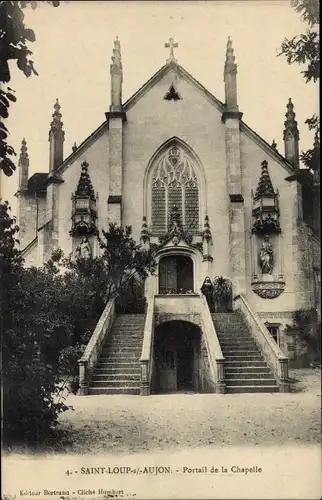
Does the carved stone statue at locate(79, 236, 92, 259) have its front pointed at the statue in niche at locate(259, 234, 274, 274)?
no

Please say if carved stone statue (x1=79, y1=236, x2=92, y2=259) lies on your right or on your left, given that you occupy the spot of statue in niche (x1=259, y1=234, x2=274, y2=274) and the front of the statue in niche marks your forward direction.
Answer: on your right

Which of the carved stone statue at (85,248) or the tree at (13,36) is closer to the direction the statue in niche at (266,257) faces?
the tree

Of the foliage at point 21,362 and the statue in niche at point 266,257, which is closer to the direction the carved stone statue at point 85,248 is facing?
the foliage

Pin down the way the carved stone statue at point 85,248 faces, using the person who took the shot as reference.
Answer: facing the viewer

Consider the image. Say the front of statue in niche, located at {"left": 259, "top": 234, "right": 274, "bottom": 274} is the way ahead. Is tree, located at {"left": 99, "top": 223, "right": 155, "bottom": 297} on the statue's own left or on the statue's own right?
on the statue's own right

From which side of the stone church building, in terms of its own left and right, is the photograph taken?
front

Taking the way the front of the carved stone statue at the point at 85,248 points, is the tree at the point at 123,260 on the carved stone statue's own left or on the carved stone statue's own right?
on the carved stone statue's own left

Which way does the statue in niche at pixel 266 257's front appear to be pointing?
toward the camera

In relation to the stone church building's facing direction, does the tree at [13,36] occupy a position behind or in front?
in front

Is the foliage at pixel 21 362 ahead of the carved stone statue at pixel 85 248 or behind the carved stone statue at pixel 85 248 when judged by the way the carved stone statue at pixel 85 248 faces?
ahead
